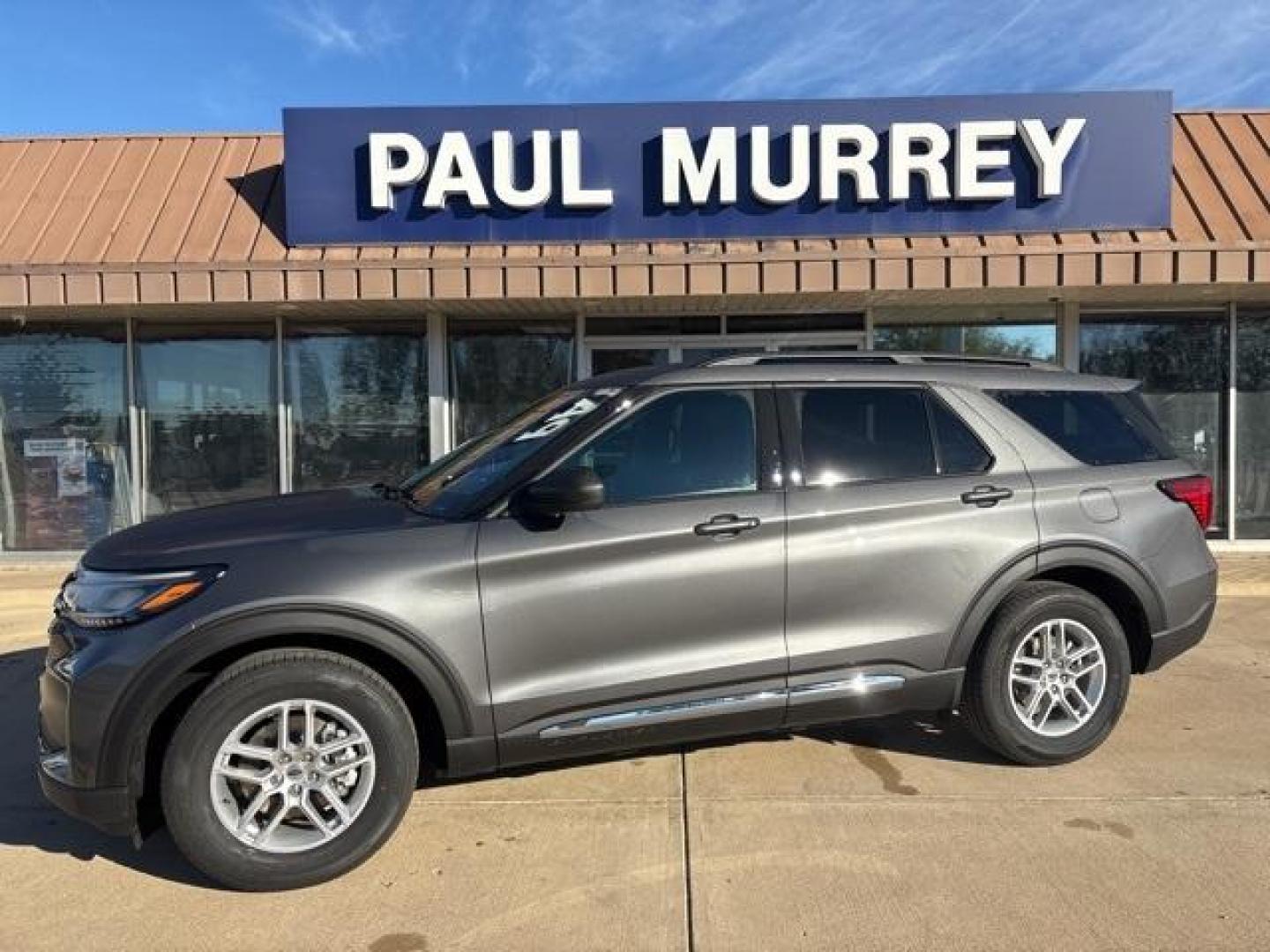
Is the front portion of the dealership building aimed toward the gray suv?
yes

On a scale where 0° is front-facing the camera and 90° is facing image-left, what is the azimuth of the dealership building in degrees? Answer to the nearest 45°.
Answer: approximately 0°
